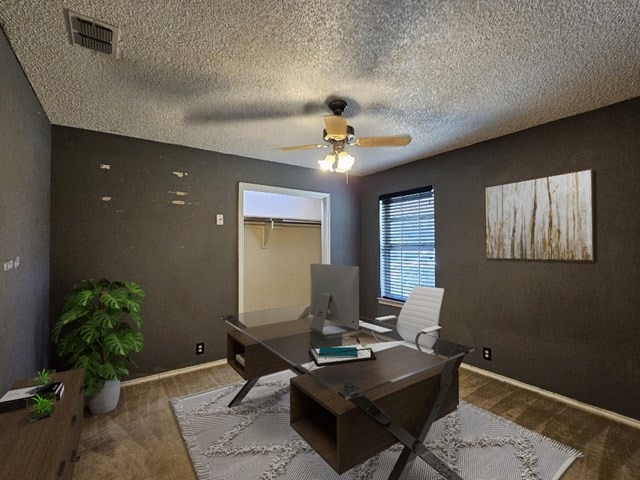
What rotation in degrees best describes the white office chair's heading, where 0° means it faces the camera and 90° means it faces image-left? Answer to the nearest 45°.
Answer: approximately 45°

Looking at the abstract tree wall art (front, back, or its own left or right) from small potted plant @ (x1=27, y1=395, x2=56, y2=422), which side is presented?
front

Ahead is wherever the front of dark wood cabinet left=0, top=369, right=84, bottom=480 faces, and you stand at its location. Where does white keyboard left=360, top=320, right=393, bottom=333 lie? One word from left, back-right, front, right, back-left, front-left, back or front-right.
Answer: front-left

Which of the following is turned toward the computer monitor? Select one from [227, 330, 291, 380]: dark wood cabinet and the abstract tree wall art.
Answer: the abstract tree wall art

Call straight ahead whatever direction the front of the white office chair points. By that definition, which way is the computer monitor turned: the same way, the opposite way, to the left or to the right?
the opposite way

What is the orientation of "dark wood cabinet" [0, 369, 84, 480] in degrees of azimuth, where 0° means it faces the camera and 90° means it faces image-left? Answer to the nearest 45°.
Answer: approximately 315°

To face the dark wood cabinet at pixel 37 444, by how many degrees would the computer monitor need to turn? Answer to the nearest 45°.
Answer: approximately 180°

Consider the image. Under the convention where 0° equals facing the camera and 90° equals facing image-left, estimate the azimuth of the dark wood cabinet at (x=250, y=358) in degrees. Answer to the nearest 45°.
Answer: approximately 45°

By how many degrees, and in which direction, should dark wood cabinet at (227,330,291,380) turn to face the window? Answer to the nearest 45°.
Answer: approximately 180°

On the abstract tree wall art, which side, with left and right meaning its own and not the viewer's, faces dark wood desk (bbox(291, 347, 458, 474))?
front

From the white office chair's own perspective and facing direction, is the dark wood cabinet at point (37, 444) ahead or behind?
ahead
